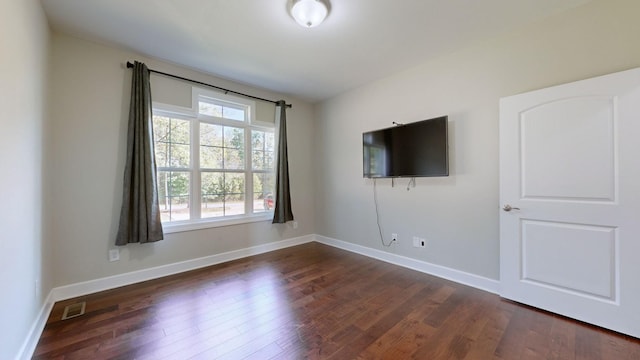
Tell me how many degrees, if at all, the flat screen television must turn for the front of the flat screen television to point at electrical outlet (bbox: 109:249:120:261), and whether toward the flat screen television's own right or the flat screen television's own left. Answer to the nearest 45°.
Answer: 0° — it already faces it

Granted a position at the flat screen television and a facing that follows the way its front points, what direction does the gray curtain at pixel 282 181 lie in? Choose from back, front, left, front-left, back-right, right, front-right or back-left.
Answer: front-right

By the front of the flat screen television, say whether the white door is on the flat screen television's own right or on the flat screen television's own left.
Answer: on the flat screen television's own left

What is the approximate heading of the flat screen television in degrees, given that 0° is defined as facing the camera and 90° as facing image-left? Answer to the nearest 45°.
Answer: approximately 45°

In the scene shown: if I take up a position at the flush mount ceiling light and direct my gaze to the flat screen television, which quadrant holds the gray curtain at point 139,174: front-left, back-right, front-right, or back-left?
back-left

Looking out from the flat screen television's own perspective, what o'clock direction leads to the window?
The window is roughly at 1 o'clock from the flat screen television.

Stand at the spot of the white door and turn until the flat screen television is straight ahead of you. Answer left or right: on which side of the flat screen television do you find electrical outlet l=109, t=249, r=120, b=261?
left

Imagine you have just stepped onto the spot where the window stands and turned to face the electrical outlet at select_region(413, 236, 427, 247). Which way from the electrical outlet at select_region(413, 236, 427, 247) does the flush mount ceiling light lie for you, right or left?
right

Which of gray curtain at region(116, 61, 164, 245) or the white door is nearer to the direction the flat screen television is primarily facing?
the gray curtain

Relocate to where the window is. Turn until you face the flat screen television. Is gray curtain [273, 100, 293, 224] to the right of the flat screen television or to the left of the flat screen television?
left

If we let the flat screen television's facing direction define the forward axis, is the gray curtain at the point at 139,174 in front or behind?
in front

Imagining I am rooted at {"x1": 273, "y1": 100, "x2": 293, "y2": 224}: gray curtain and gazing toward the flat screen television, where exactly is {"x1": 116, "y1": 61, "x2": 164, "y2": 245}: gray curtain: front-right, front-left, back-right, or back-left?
back-right
